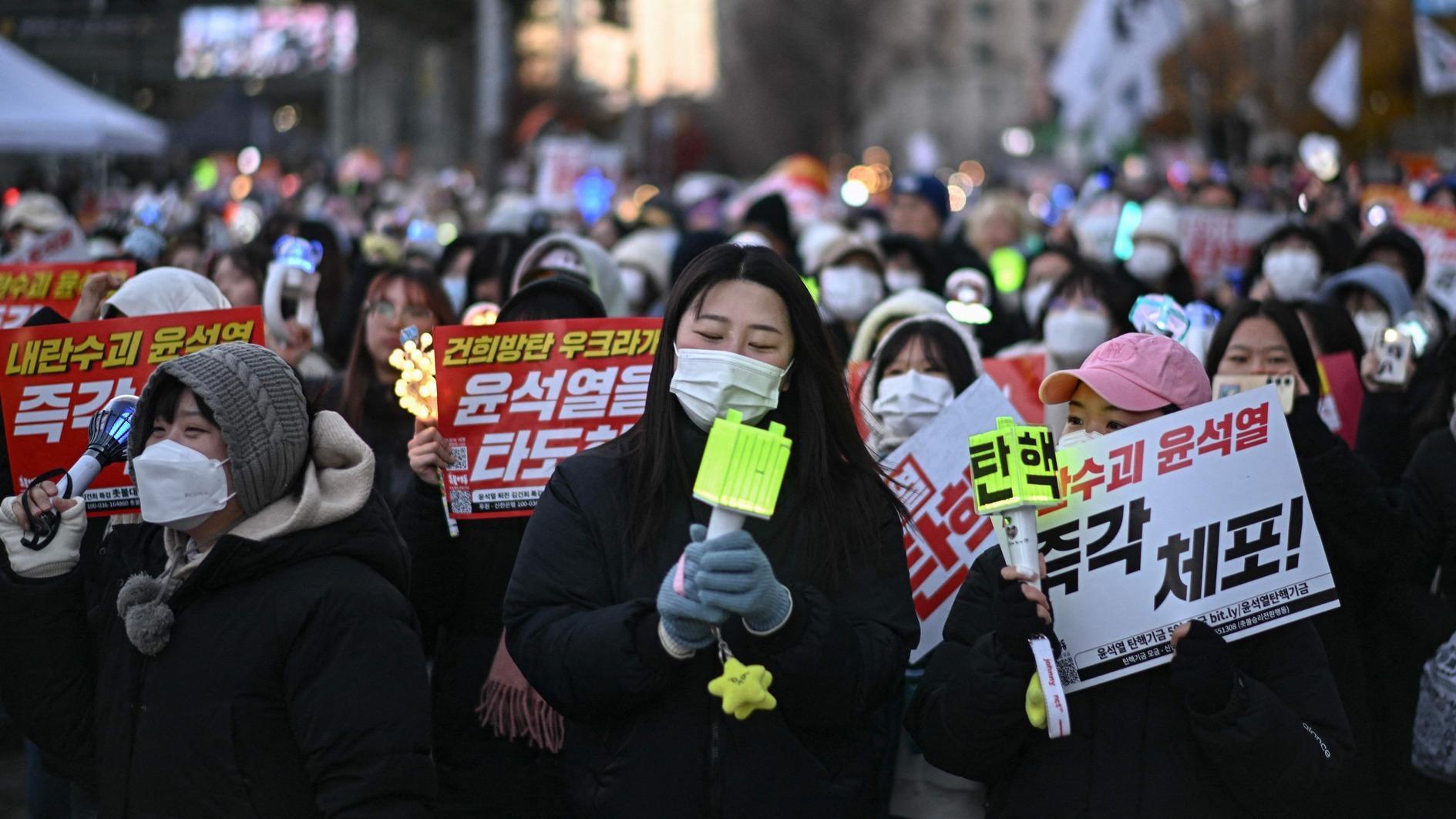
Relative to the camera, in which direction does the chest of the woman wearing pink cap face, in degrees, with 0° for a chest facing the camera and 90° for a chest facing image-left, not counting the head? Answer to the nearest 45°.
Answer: approximately 45°

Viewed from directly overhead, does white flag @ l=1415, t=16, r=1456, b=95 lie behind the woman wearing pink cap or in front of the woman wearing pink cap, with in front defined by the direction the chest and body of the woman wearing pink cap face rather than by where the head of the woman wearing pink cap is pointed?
behind

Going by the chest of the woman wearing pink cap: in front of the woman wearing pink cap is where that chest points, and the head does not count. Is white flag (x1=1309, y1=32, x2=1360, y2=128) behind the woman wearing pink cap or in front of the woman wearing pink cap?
behind

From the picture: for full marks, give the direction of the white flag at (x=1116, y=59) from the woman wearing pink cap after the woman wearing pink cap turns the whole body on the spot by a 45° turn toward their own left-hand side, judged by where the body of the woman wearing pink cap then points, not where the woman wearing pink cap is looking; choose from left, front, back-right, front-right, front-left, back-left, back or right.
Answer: back

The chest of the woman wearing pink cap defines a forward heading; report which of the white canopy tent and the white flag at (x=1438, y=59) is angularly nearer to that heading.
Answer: the white canopy tent

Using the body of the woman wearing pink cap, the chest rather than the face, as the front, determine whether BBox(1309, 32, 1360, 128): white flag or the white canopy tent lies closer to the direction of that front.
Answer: the white canopy tent

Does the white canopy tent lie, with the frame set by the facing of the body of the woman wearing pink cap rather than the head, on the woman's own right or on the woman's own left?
on the woman's own right
